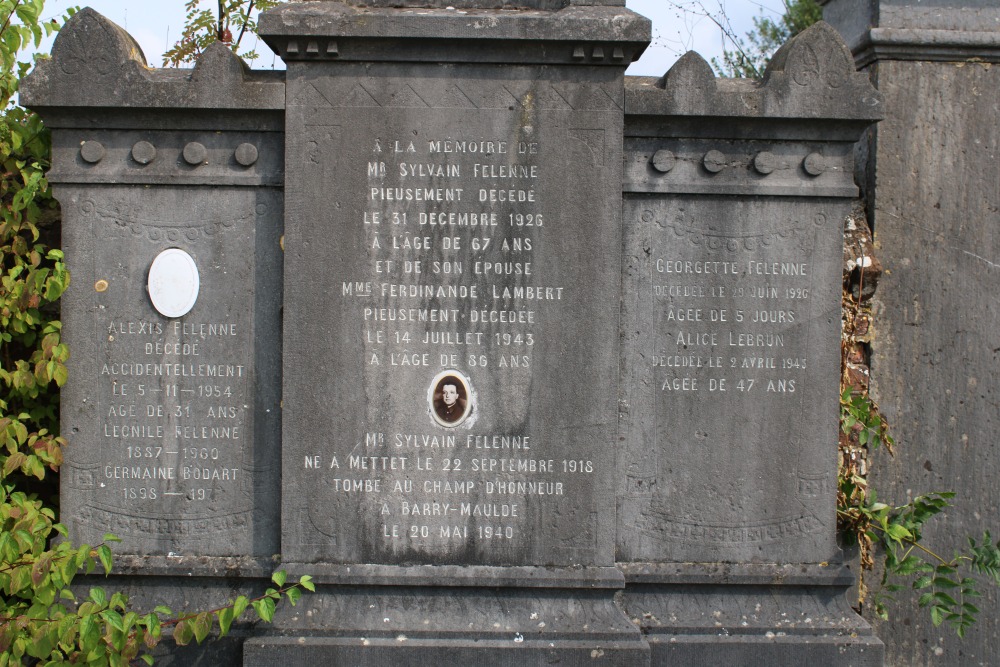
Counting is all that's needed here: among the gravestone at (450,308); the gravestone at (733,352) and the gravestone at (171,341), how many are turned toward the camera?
3

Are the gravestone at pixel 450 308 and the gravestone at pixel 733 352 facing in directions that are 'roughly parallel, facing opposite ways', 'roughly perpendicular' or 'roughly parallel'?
roughly parallel

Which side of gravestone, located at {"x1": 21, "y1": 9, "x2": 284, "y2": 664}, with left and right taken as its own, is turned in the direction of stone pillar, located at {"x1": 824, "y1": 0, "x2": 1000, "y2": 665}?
left

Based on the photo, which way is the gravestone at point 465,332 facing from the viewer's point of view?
toward the camera

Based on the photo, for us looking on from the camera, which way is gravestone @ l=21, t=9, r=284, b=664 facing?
facing the viewer

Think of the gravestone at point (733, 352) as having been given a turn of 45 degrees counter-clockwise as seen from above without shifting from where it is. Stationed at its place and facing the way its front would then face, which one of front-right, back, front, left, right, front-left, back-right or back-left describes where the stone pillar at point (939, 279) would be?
left

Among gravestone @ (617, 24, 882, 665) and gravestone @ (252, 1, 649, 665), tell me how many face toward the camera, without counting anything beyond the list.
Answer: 2

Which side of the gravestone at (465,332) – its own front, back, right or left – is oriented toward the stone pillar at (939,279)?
left

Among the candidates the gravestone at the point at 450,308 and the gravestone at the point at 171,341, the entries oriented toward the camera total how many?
2

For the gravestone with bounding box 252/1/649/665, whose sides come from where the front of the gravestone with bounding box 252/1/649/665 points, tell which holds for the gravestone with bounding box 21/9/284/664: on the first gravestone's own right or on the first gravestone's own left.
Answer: on the first gravestone's own right

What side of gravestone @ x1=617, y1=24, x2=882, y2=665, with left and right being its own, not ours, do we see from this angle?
front

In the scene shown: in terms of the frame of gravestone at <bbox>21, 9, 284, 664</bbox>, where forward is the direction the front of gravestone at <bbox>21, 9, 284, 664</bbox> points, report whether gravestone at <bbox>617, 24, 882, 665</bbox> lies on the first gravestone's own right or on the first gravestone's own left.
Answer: on the first gravestone's own left
